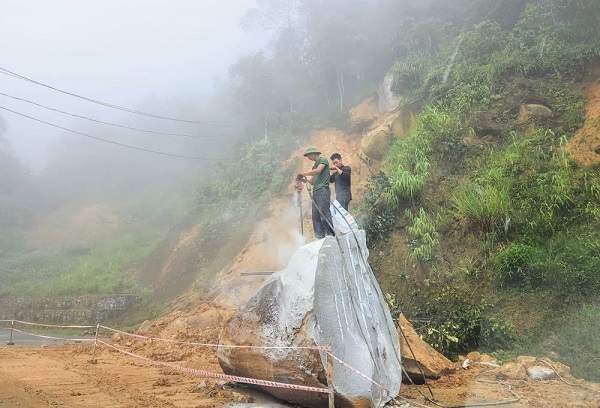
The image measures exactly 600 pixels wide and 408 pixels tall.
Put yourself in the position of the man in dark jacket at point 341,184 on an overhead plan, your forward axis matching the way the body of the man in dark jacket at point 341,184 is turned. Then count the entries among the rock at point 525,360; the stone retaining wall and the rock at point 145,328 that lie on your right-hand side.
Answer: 2

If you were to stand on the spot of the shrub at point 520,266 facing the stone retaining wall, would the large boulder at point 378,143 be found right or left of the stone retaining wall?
right

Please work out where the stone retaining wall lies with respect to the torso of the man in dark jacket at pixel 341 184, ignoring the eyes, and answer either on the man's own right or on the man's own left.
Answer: on the man's own right

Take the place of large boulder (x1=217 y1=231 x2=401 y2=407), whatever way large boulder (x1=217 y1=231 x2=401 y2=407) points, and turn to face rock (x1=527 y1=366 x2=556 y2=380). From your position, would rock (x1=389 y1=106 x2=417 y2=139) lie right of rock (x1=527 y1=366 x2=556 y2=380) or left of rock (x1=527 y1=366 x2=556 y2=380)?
left

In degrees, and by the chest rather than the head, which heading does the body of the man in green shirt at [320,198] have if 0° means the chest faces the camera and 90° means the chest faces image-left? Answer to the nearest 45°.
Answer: approximately 90°

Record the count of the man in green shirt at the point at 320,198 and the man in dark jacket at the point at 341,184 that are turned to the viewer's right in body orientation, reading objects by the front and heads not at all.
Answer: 0

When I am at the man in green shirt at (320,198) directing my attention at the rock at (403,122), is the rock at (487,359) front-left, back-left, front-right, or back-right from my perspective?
front-right

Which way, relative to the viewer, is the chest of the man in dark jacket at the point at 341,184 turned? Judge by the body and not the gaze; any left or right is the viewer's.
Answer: facing the viewer and to the left of the viewer
